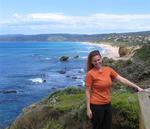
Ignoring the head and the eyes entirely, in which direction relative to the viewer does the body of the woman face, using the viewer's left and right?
facing the viewer and to the right of the viewer
